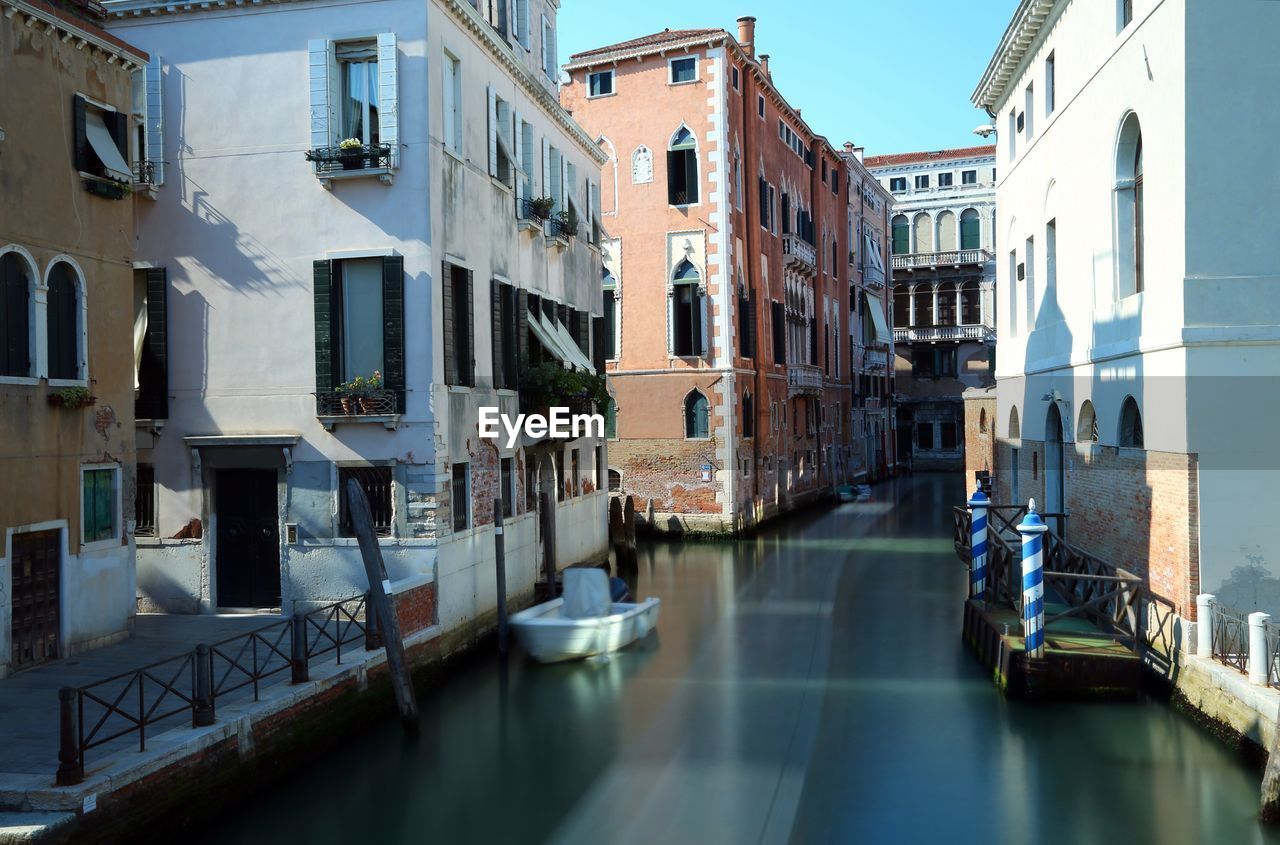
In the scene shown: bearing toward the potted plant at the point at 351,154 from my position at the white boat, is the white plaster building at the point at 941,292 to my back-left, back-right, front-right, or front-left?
back-right

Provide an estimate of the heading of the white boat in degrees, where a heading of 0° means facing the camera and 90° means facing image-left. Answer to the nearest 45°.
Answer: approximately 45°

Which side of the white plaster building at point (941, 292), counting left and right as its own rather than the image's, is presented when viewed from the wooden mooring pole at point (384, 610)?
front

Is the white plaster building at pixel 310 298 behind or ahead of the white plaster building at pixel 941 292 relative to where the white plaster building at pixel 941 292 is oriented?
ahead

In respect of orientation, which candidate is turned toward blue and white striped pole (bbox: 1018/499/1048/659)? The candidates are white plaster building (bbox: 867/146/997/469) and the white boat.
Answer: the white plaster building

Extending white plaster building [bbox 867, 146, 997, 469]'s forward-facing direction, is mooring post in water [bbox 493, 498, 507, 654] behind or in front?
in front

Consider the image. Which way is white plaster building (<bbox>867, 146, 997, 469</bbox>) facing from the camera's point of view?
toward the camera

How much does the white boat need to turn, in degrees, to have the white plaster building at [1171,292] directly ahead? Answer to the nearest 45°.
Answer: approximately 90° to its left

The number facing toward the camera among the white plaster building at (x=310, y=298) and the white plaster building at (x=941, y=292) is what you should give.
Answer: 2

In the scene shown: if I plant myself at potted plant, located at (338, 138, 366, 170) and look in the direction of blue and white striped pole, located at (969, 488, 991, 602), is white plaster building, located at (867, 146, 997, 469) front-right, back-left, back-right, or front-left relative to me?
front-left

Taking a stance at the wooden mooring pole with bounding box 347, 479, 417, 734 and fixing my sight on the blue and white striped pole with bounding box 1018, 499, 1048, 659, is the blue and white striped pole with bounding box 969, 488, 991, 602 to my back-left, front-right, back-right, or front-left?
front-left

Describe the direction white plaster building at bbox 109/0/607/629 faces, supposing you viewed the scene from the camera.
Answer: facing the viewer

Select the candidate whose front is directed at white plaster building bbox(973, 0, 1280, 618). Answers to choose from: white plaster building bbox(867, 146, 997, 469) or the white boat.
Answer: white plaster building bbox(867, 146, 997, 469)

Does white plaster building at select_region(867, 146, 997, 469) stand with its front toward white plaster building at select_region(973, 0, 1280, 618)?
yes

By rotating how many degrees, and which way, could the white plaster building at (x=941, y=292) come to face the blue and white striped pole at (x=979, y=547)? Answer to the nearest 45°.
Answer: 0° — it already faces it
